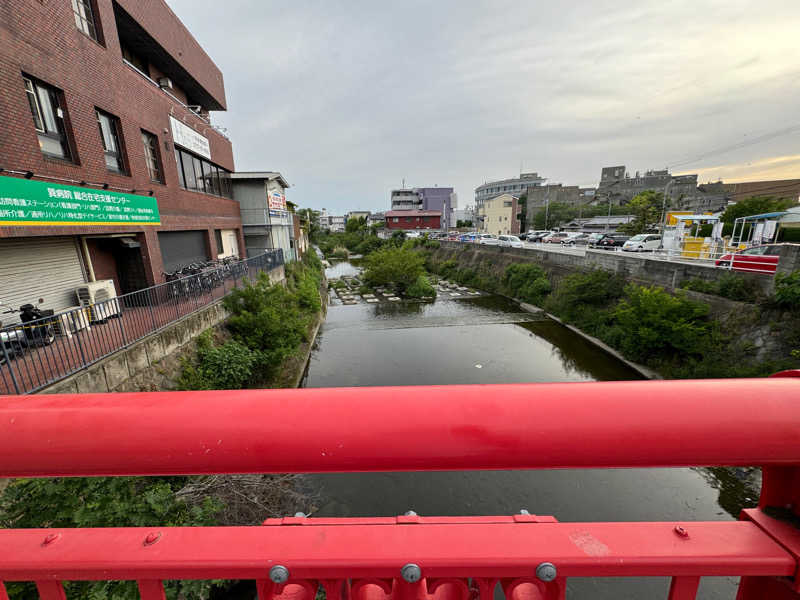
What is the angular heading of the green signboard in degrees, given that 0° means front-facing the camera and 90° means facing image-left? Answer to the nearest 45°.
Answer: approximately 315°

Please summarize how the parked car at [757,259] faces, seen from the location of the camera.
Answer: facing to the left of the viewer

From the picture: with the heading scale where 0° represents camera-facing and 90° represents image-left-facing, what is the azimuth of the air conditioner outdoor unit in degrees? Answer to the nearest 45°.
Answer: approximately 315°

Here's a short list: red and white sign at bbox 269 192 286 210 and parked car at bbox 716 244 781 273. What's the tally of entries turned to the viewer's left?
1

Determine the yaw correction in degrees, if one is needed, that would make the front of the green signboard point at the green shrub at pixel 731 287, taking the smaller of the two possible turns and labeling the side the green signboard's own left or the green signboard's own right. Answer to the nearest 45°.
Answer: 0° — it already faces it

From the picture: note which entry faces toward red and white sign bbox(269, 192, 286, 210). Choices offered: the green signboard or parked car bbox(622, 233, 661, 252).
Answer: the parked car

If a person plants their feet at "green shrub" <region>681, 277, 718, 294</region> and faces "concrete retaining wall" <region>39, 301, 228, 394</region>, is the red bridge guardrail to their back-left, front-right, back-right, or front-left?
front-left

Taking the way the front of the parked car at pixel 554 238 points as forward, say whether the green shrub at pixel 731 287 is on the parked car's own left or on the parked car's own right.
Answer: on the parked car's own left

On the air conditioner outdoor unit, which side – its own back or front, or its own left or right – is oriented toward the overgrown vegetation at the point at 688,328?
front

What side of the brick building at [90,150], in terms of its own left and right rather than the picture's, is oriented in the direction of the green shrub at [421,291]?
left

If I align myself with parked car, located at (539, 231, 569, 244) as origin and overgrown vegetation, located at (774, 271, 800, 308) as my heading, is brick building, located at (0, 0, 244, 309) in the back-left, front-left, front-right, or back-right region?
front-right

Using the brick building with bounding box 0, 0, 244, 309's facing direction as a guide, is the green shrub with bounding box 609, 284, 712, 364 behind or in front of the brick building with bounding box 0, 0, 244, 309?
in front

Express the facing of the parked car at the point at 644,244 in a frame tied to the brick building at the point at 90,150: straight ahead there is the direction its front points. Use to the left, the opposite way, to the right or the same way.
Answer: the opposite way

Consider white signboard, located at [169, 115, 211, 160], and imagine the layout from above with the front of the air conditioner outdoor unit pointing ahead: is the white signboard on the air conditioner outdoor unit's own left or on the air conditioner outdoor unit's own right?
on the air conditioner outdoor unit's own left

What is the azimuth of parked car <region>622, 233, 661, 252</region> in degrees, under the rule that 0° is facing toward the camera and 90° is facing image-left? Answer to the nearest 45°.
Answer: approximately 45°

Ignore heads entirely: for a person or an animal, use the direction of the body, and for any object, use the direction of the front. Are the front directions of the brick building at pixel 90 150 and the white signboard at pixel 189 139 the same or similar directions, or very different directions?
same or similar directions
